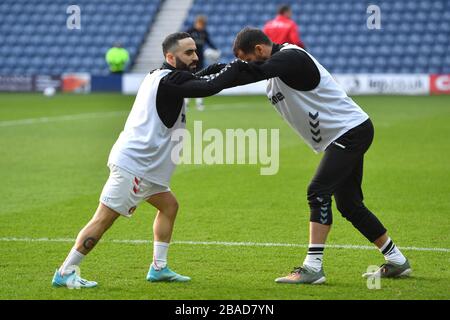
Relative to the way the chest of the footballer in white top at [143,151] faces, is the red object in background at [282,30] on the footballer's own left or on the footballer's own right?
on the footballer's own left

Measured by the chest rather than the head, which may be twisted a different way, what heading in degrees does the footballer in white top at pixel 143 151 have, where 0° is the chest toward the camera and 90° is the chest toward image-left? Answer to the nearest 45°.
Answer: approximately 270°

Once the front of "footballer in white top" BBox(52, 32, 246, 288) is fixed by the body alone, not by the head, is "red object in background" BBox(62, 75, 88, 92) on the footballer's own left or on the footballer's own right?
on the footballer's own left

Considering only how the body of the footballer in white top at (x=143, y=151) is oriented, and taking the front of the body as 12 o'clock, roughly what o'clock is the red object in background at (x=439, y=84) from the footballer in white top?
The red object in background is roughly at 10 o'clock from the footballer in white top.
